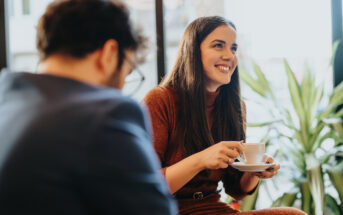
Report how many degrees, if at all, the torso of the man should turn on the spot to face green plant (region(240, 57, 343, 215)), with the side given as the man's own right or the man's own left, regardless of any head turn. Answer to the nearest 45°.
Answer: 0° — they already face it

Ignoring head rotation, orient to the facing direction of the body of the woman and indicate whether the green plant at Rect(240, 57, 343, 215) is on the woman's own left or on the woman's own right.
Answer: on the woman's own left

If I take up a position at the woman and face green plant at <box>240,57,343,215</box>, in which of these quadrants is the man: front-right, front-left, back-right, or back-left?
back-right

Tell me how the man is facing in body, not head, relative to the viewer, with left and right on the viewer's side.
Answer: facing away from the viewer and to the right of the viewer

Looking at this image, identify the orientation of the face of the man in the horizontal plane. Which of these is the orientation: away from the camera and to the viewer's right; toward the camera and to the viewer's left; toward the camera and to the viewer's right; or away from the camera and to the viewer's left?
away from the camera and to the viewer's right

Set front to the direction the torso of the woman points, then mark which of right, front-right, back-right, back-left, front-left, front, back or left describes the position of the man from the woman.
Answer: front-right

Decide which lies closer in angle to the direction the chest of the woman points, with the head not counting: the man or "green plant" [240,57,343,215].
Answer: the man
